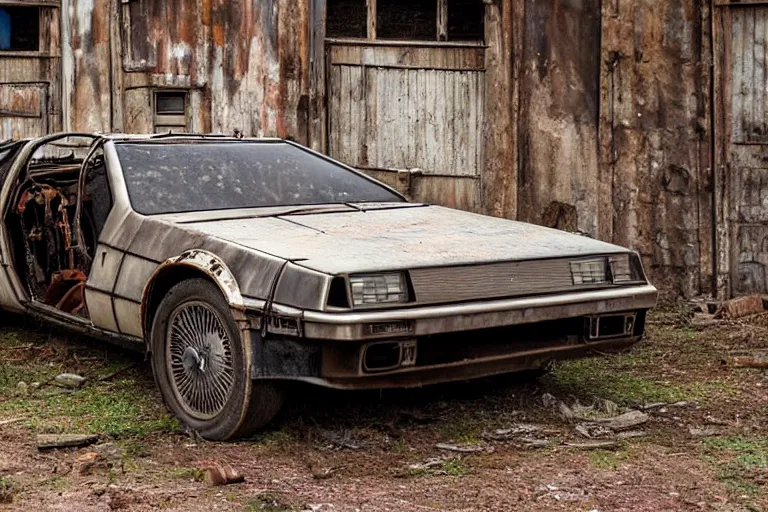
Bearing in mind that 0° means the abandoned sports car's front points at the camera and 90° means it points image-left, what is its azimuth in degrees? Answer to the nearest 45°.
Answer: approximately 315°

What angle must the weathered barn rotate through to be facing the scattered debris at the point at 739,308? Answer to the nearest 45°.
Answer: approximately 45° to its left

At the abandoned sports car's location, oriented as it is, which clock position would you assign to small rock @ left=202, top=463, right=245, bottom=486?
The small rock is roughly at 2 o'clock from the abandoned sports car.

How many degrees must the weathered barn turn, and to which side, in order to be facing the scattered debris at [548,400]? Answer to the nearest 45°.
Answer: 0° — it already faces it

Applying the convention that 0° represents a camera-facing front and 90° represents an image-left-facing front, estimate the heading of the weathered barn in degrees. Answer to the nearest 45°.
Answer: approximately 0°

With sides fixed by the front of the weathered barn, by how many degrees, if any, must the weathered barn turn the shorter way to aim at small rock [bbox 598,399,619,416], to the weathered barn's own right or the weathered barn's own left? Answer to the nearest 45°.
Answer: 0° — it already faces it

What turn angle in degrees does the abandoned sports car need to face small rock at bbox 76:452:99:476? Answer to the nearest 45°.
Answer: approximately 90° to its right

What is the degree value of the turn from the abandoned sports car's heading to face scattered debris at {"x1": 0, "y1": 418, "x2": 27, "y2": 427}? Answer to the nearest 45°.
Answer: approximately 135° to its right
